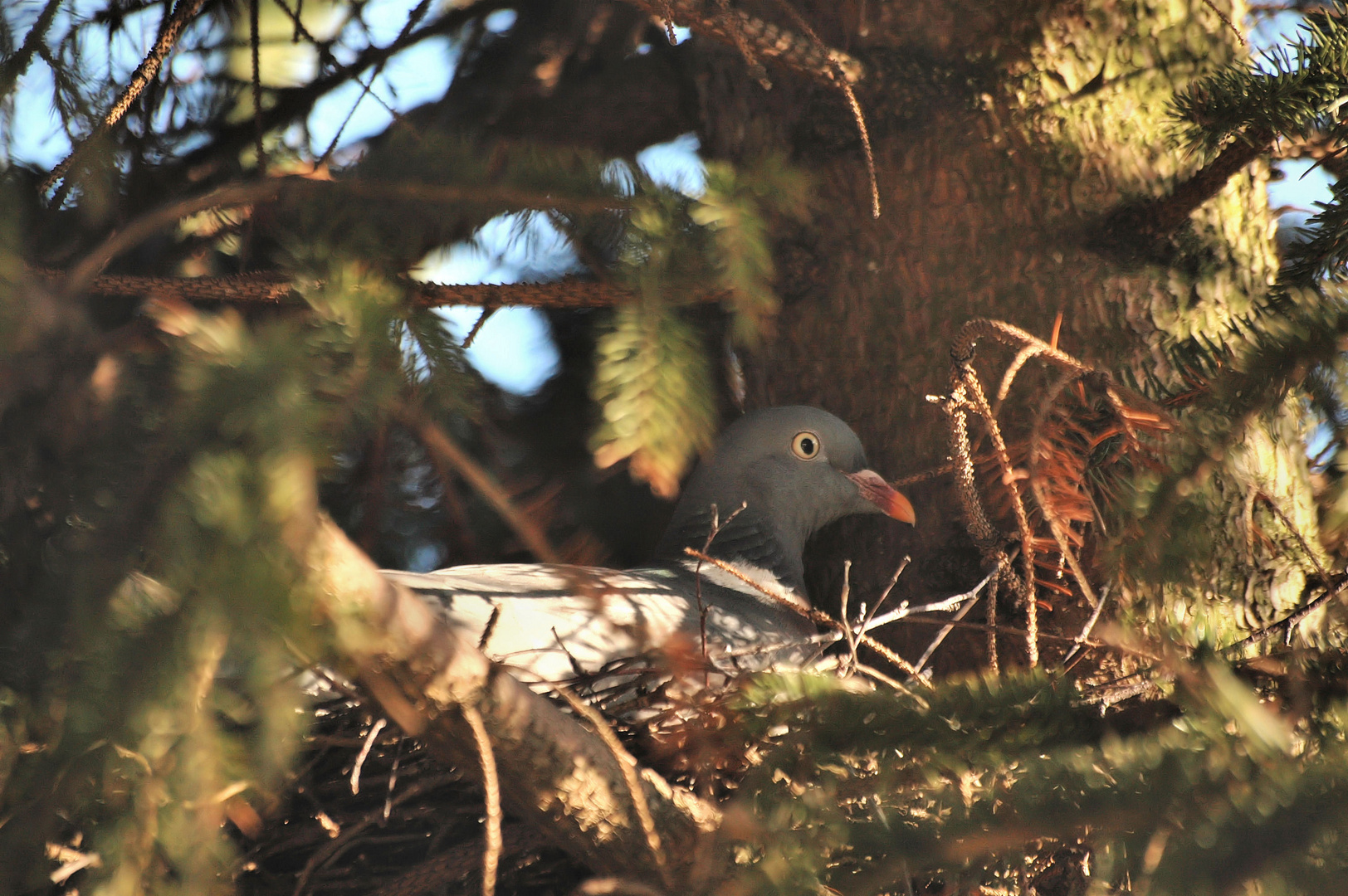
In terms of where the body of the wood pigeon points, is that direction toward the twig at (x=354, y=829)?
no

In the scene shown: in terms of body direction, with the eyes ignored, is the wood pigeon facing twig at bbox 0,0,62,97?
no

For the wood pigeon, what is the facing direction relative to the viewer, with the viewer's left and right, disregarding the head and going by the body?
facing to the right of the viewer

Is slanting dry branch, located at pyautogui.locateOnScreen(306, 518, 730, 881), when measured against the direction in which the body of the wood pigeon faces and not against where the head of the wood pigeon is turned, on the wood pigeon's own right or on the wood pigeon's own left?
on the wood pigeon's own right

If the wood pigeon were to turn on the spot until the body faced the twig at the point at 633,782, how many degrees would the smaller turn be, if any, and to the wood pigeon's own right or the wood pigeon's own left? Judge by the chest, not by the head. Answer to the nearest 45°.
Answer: approximately 90° to the wood pigeon's own right

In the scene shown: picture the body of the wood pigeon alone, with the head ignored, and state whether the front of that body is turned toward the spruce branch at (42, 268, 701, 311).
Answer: no

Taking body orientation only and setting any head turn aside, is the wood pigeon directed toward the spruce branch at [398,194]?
no
